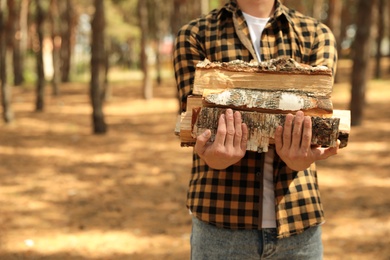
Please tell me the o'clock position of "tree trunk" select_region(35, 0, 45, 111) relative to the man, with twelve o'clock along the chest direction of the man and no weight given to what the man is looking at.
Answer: The tree trunk is roughly at 5 o'clock from the man.

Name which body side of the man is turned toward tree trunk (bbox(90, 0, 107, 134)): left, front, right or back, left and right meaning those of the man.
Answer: back

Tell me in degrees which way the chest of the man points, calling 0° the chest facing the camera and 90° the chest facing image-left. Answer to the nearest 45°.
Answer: approximately 0°

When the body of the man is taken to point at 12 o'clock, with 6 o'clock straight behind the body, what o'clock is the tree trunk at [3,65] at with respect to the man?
The tree trunk is roughly at 5 o'clock from the man.
